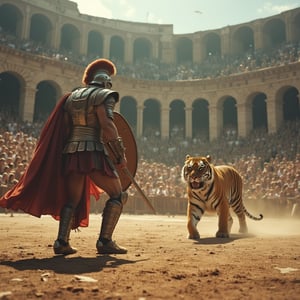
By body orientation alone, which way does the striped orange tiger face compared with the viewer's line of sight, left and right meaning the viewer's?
facing the viewer and to the left of the viewer
